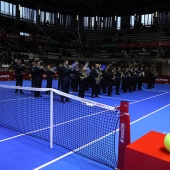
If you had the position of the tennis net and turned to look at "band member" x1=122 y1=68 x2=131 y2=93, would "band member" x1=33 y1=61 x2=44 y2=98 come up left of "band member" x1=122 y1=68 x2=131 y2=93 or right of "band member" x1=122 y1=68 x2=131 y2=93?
left

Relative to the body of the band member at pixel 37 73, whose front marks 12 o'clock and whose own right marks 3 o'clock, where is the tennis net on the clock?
The tennis net is roughly at 1 o'clock from the band member.

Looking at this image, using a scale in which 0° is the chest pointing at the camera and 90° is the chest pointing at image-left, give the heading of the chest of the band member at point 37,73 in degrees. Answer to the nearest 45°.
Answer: approximately 315°

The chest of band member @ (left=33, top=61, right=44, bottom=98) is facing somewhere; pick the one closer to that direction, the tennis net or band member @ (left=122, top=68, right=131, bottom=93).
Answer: the tennis net

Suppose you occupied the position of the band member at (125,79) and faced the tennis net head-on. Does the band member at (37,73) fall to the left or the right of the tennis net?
right

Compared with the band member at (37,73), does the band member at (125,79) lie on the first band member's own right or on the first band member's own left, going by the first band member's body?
on the first band member's own left
